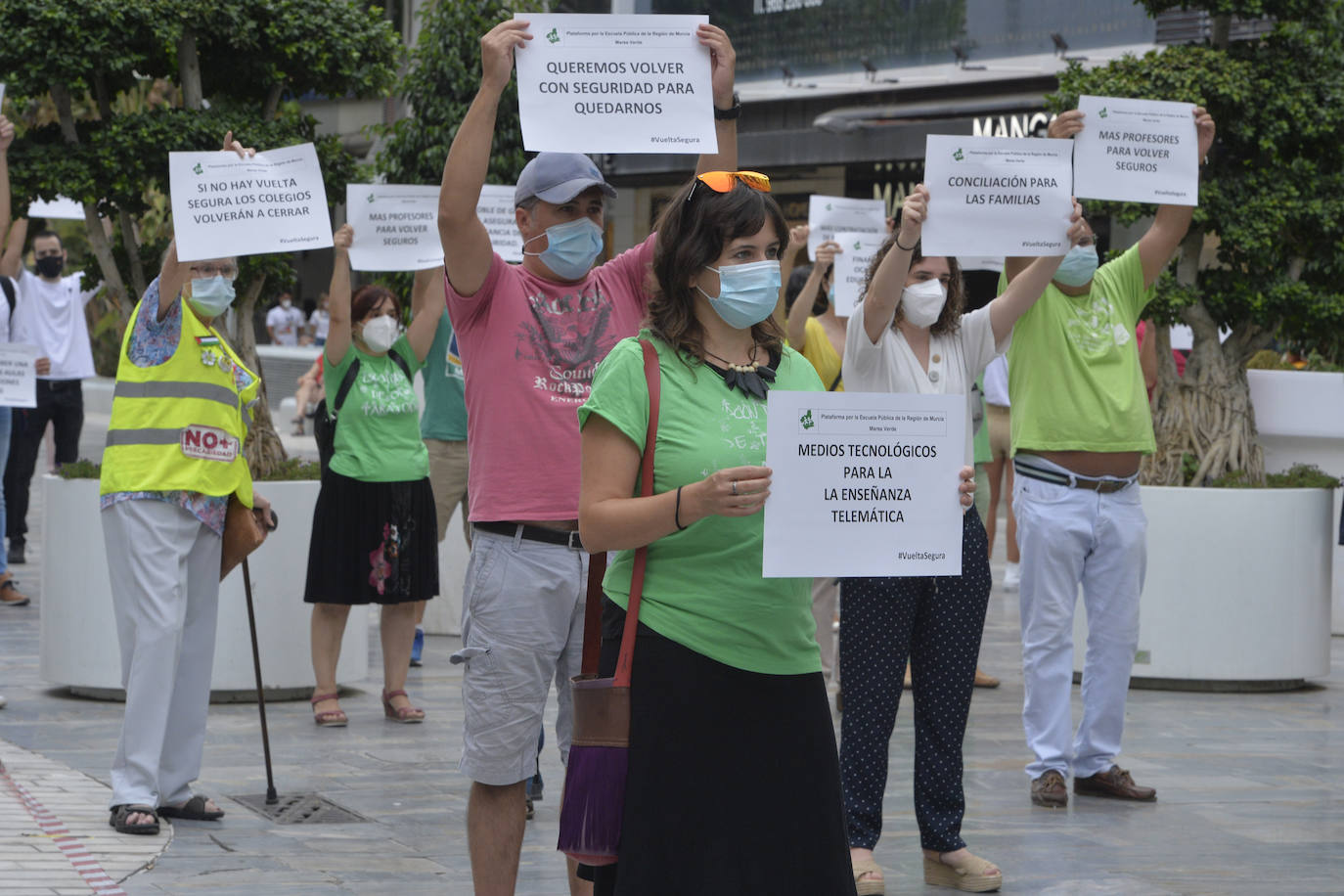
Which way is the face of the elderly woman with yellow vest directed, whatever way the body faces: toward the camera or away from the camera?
toward the camera

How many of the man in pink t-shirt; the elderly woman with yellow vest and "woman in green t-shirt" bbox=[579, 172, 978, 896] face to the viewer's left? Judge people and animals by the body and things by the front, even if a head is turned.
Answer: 0

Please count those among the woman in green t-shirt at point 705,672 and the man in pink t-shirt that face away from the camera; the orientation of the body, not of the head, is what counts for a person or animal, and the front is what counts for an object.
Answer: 0

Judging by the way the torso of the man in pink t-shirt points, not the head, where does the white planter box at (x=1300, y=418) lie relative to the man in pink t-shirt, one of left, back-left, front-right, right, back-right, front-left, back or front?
left

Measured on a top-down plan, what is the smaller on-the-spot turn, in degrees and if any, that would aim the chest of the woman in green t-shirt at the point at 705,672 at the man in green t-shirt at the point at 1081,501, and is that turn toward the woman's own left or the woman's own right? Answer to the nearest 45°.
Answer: approximately 90° to the woman's own left

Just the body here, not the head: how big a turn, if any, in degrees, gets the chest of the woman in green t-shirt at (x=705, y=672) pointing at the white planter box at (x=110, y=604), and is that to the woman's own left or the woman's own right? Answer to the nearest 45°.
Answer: approximately 180°

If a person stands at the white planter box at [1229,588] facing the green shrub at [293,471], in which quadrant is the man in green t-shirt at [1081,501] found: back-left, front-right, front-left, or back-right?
front-left

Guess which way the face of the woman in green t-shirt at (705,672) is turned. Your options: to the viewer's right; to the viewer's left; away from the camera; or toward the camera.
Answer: toward the camera

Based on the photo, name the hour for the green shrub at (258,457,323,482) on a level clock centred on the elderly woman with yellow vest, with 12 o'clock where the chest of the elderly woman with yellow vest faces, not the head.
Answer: The green shrub is roughly at 8 o'clock from the elderly woman with yellow vest.

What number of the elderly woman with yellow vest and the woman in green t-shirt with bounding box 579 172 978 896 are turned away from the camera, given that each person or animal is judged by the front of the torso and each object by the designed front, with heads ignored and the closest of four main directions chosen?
0

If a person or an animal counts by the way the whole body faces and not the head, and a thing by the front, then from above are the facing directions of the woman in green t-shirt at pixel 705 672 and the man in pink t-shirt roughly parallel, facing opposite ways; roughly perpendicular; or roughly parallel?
roughly parallel

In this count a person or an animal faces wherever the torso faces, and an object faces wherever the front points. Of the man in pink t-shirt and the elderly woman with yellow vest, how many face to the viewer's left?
0

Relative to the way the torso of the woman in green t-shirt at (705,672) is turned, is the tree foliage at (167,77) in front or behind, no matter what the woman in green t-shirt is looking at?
behind
